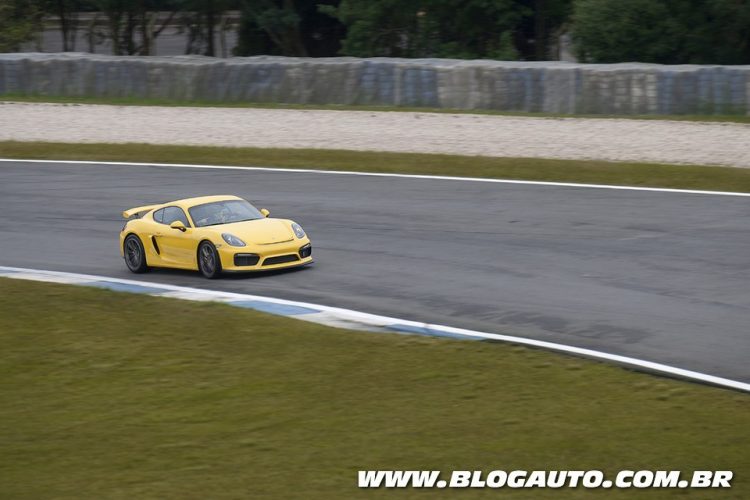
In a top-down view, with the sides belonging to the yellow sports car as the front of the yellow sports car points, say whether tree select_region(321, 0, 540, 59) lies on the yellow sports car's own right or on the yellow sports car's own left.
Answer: on the yellow sports car's own left

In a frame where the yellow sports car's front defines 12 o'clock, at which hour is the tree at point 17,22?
The tree is roughly at 7 o'clock from the yellow sports car.

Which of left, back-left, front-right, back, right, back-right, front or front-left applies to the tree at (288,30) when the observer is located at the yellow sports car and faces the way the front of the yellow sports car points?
back-left

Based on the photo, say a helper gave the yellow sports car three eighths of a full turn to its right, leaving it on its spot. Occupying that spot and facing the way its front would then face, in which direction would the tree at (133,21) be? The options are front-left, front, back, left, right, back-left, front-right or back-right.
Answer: right

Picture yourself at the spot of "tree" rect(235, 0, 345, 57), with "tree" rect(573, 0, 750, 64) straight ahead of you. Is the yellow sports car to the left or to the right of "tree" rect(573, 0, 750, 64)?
right

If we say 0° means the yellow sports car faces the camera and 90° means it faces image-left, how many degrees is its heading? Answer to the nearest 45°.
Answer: approximately 315°

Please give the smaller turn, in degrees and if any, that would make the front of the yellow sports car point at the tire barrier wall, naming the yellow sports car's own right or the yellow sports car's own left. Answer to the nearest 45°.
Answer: approximately 135° to the yellow sports car's own left
